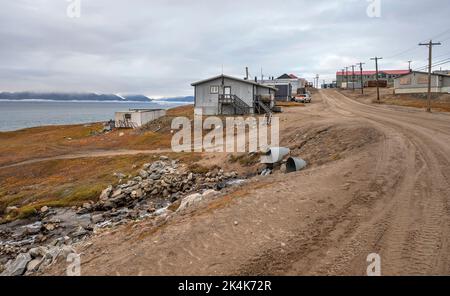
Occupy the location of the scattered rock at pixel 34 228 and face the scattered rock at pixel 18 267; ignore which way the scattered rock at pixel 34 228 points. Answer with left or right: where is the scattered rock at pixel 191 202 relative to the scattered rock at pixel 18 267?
left

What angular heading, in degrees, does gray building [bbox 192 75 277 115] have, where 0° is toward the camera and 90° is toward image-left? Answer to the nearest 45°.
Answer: approximately 0°

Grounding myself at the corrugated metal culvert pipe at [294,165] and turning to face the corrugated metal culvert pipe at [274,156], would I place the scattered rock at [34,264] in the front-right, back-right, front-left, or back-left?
back-left

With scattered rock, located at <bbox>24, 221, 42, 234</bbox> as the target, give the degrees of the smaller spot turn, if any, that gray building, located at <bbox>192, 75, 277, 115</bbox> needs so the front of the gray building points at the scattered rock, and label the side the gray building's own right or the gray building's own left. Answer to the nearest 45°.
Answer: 0° — it already faces it

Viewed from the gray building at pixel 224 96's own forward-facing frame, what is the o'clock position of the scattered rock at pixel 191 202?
The scattered rock is roughly at 12 o'clock from the gray building.

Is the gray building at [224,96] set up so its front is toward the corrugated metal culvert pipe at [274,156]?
yes
